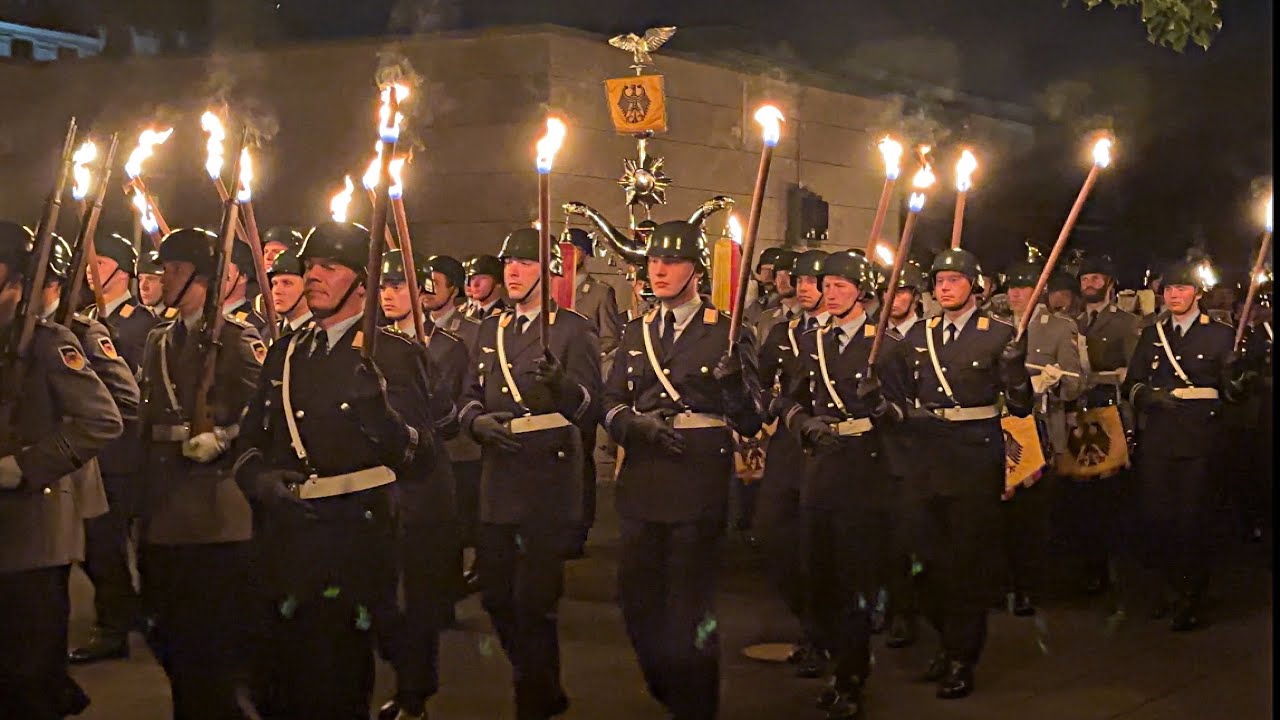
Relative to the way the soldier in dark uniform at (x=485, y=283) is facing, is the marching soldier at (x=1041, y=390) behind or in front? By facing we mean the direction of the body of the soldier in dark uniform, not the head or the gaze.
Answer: behind

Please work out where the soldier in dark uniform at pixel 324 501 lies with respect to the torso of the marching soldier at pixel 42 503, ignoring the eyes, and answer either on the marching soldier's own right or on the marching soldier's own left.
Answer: on the marching soldier's own left

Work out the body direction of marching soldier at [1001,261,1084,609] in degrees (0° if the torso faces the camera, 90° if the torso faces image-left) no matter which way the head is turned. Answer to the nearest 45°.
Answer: approximately 45°

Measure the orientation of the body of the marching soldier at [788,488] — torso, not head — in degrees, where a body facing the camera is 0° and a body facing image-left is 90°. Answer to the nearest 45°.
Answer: approximately 45°

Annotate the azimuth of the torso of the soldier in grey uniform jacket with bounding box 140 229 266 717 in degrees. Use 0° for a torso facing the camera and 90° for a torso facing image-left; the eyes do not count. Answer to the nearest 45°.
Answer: approximately 45°

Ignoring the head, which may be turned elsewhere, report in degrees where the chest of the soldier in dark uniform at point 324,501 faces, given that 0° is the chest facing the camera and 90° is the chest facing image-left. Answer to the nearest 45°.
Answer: approximately 45°

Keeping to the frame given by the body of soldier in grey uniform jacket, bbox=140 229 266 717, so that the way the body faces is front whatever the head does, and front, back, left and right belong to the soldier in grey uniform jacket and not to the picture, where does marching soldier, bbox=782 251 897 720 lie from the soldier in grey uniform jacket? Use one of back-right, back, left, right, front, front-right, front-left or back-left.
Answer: back-left
